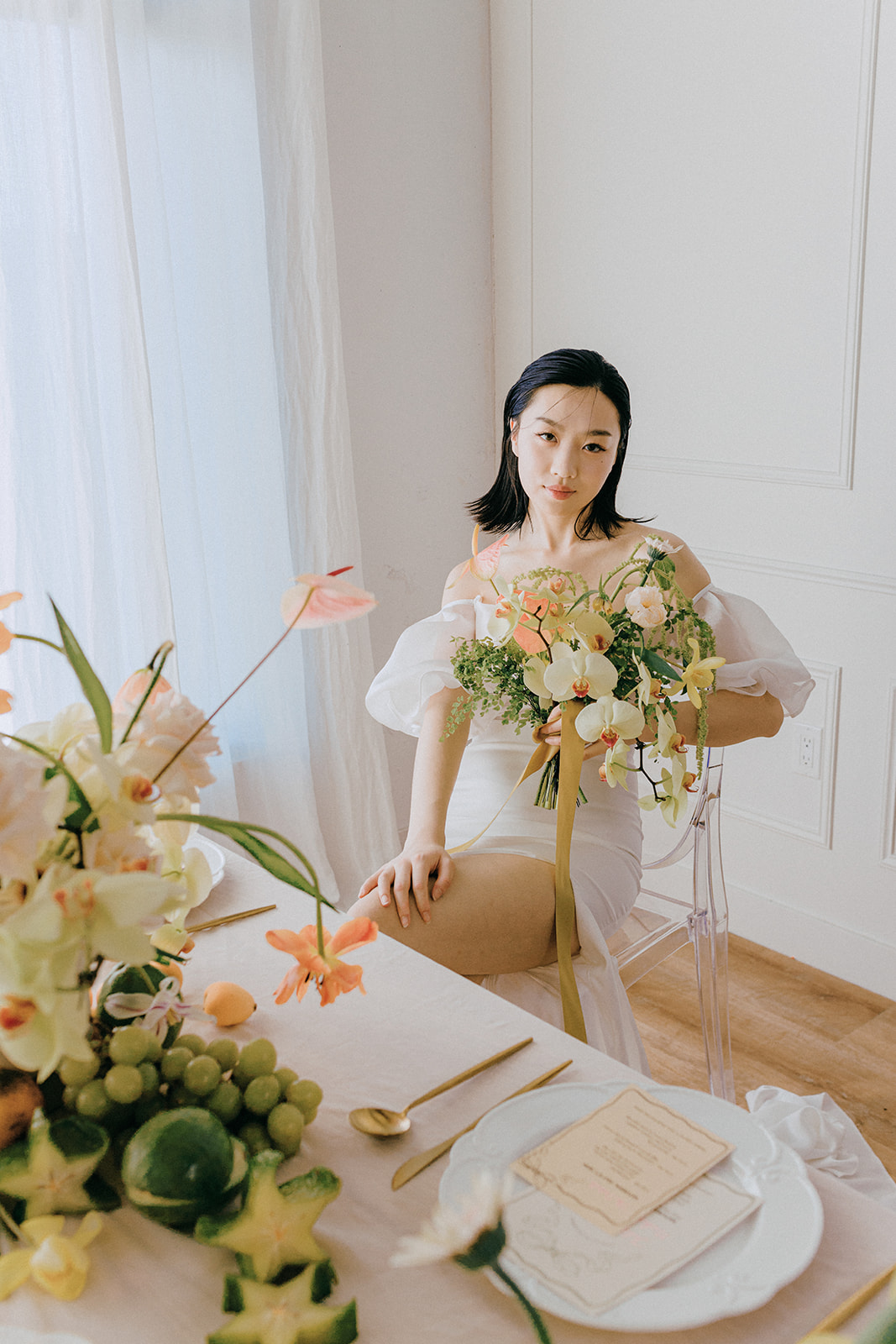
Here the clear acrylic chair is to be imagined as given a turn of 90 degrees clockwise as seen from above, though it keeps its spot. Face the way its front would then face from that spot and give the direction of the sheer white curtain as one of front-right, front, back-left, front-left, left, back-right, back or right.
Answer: front

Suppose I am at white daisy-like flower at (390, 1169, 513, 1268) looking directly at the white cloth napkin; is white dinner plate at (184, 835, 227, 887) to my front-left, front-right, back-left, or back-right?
front-left

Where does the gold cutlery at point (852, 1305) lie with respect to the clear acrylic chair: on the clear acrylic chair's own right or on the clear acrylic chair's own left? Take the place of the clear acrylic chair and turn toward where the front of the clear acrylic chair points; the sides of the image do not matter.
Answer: on the clear acrylic chair's own left

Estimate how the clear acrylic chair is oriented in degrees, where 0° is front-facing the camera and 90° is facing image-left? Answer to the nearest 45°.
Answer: approximately 45°

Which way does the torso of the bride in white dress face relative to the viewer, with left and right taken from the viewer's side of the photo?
facing the viewer

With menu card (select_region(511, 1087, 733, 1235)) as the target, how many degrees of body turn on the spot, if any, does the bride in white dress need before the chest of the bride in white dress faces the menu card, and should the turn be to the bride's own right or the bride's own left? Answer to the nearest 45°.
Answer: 0° — they already face it

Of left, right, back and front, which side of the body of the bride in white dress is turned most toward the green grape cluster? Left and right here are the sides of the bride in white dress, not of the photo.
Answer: front
